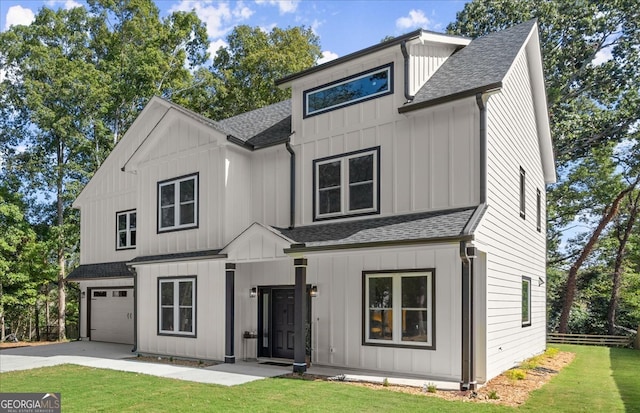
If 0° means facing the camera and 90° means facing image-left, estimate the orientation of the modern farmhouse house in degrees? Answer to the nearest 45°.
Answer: approximately 45°

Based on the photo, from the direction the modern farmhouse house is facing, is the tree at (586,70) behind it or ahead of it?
behind

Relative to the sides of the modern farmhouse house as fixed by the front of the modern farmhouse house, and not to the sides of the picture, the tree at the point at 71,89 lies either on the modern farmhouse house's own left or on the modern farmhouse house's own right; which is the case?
on the modern farmhouse house's own right

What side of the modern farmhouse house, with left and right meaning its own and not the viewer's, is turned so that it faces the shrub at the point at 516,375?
left

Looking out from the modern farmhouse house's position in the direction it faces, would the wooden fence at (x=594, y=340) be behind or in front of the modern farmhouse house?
behind

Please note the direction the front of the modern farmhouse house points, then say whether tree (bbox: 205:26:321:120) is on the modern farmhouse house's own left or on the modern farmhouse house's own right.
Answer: on the modern farmhouse house's own right
